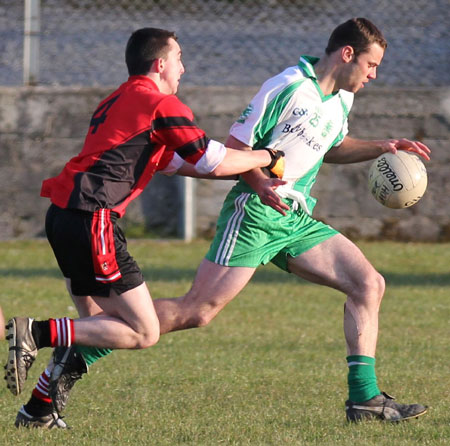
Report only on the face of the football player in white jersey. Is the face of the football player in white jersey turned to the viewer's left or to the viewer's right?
to the viewer's right

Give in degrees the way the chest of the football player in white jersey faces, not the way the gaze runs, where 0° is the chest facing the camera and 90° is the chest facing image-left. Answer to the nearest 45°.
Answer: approximately 315°

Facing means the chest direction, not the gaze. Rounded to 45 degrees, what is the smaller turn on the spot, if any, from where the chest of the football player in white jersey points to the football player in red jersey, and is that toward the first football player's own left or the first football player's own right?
approximately 90° to the first football player's own right
